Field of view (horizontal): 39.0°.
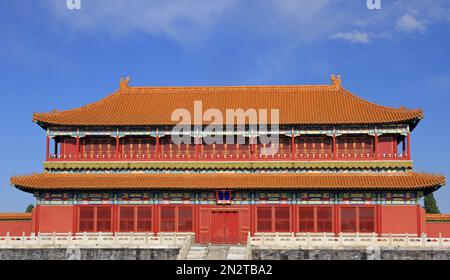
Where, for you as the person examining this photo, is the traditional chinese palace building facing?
facing the viewer
